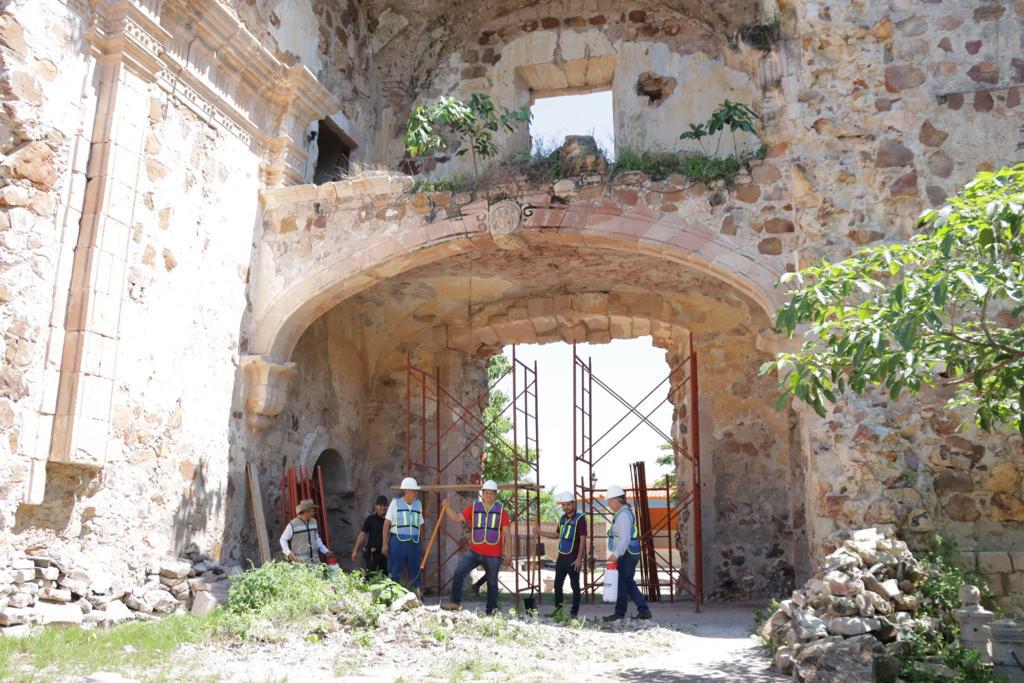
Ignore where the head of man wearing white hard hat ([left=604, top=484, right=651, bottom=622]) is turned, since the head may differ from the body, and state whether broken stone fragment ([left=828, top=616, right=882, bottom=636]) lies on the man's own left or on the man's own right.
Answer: on the man's own left

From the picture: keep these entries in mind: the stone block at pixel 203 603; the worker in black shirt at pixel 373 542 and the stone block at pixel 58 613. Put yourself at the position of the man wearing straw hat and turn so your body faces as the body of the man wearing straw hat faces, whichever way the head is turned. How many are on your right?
2

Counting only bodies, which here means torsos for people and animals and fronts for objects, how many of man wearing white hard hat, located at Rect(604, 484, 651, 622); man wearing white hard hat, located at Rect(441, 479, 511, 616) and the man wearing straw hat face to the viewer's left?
1

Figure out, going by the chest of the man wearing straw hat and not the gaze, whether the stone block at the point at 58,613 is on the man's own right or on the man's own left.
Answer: on the man's own right

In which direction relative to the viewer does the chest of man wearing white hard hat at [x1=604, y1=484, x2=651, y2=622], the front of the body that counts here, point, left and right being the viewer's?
facing to the left of the viewer

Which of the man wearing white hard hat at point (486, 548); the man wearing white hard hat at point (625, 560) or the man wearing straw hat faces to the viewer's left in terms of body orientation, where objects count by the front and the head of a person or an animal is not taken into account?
the man wearing white hard hat at point (625, 560)

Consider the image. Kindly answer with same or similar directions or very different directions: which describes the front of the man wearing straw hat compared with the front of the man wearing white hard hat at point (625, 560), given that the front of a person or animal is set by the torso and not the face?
very different directions

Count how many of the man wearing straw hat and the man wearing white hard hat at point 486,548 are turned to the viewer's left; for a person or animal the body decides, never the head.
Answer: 0

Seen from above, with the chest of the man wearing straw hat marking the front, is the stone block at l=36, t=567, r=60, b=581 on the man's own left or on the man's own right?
on the man's own right

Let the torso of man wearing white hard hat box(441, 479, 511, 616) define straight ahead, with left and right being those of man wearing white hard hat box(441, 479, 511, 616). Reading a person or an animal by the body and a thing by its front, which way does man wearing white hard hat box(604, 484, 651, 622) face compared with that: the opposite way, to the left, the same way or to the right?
to the right

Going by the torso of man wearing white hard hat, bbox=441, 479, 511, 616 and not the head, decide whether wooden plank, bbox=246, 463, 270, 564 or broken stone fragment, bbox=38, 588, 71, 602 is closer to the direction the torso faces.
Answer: the broken stone fragment

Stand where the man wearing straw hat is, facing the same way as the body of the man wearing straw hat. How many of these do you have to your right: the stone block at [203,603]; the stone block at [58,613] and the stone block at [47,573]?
3

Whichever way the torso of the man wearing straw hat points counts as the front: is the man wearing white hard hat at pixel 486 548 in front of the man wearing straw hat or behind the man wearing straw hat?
in front

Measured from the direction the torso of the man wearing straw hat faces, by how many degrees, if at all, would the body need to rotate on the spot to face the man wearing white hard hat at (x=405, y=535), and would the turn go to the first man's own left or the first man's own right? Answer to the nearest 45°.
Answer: approximately 45° to the first man's own left

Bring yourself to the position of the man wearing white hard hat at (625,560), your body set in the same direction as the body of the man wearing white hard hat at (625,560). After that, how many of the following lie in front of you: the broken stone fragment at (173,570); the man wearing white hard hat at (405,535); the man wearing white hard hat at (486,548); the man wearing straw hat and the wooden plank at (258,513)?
5
